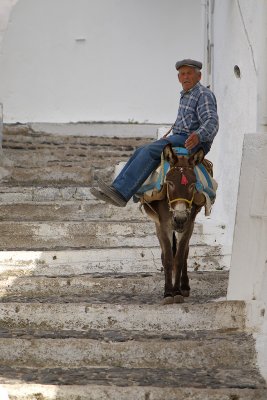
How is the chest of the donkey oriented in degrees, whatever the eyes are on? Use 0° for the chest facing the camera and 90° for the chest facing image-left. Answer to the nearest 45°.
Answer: approximately 0°

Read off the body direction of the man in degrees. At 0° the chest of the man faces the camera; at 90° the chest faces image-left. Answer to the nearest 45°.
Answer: approximately 45°
